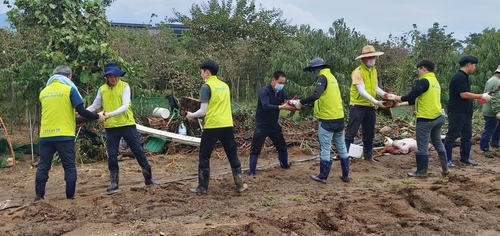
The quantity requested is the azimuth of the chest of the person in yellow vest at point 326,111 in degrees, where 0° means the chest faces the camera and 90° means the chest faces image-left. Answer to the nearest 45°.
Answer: approximately 135°

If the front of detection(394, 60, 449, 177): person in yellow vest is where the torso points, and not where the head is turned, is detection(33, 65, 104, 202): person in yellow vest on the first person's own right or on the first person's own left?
on the first person's own left

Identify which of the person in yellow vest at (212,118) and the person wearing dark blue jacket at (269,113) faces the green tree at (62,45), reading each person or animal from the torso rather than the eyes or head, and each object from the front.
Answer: the person in yellow vest

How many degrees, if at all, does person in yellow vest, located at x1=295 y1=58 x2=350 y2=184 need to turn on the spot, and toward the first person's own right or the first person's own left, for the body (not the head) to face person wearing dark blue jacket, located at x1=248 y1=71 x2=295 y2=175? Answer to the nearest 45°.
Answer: approximately 45° to the first person's own left

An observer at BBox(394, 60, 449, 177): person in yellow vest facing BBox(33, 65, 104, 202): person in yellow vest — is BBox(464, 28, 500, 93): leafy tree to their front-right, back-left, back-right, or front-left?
back-right

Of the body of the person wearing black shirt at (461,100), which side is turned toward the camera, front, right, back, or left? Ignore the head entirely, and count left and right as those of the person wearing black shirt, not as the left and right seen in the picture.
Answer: right

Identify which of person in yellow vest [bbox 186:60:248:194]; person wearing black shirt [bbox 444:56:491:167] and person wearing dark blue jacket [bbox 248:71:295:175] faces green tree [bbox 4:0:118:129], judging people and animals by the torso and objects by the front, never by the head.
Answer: the person in yellow vest

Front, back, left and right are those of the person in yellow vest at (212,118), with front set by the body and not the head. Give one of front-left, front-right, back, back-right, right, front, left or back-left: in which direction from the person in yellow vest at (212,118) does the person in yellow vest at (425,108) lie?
back-right

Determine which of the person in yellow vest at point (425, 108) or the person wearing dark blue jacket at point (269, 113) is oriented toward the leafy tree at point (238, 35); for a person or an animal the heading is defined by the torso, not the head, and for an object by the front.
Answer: the person in yellow vest

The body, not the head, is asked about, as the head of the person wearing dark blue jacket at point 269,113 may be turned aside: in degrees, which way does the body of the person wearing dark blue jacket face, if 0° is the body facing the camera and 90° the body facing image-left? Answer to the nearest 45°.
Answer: approximately 315°

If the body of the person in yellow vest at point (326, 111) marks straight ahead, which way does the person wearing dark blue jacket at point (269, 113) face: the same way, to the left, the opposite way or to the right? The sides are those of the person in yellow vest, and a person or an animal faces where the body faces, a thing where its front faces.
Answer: the opposite way

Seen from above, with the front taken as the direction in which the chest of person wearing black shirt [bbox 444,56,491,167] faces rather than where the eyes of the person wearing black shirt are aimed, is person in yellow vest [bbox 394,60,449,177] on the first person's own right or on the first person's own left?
on the first person's own right

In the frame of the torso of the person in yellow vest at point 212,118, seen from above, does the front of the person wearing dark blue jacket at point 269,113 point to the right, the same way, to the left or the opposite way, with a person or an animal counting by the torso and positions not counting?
the opposite way

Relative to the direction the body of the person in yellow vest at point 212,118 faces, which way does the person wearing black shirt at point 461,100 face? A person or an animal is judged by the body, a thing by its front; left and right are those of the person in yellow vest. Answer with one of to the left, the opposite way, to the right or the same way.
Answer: the opposite way
